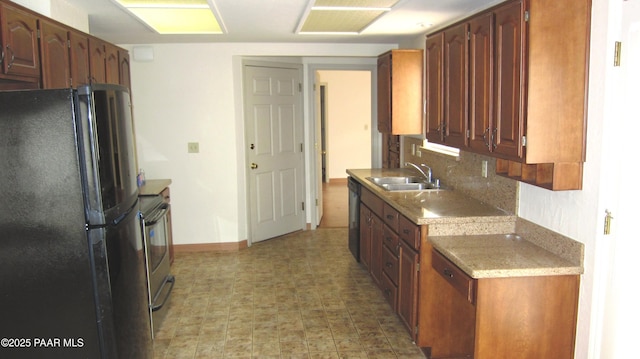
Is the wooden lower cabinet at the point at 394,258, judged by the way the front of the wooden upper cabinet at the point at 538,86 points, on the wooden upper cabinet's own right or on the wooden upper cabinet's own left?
on the wooden upper cabinet's own right

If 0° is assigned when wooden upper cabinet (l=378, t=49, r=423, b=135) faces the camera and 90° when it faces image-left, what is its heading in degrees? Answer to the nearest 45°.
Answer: approximately 90°

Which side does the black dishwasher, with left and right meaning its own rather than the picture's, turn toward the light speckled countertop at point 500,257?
left

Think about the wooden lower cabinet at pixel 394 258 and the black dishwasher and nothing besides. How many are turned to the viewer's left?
2

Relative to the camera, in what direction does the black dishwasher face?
facing to the left of the viewer

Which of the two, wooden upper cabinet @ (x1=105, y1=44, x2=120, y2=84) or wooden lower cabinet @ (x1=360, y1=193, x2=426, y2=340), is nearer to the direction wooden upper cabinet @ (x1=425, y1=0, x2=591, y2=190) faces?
the wooden upper cabinet

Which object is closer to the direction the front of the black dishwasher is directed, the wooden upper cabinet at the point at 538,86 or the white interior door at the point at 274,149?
the white interior door

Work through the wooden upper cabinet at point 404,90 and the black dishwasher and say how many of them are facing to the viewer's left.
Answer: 2

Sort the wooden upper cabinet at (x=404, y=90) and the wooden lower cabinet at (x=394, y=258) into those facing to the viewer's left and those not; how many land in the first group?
2

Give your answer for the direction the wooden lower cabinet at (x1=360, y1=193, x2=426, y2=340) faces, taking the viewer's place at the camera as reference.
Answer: facing to the left of the viewer

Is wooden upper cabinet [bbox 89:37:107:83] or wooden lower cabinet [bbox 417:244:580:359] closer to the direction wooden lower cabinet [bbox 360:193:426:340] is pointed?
the wooden upper cabinet

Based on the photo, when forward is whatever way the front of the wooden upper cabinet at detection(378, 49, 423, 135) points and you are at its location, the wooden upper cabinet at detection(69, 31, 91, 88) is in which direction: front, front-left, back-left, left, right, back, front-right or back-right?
front-left
